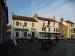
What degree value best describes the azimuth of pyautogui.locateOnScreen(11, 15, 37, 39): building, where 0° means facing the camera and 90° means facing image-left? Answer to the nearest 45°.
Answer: approximately 0°
